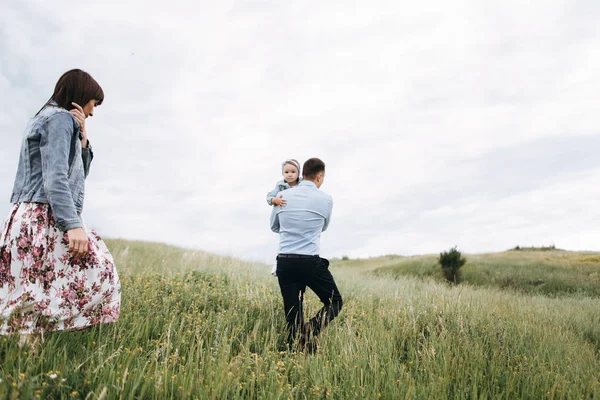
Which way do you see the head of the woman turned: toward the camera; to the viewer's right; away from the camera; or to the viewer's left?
to the viewer's right

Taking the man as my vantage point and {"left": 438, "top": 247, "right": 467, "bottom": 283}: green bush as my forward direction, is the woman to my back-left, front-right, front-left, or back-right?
back-left

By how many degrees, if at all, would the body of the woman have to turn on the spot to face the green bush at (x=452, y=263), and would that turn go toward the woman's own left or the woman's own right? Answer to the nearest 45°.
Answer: approximately 45° to the woman's own left

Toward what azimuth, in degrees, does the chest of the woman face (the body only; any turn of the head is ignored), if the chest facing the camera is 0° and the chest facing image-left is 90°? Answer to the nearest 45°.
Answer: approximately 270°
